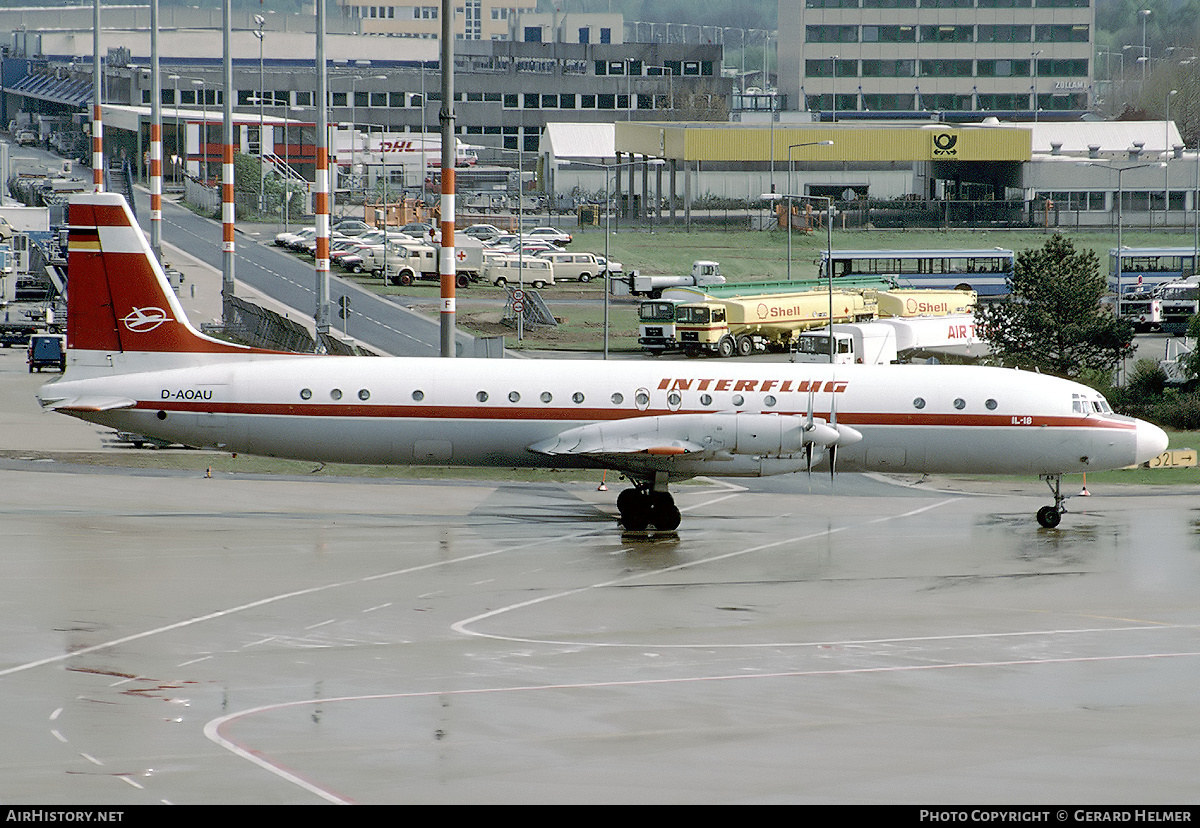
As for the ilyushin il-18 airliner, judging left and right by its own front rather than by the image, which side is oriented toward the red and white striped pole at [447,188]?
left

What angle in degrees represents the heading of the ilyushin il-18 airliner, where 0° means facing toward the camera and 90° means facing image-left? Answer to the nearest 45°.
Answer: approximately 270°
